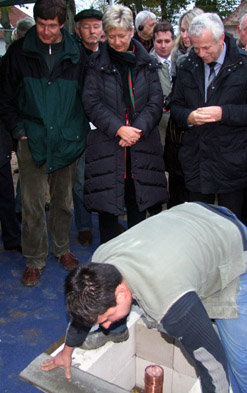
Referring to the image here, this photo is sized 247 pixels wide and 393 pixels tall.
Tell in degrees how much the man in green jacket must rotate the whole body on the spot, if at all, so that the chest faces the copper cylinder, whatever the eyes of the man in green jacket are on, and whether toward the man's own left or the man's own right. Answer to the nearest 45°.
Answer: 0° — they already face it

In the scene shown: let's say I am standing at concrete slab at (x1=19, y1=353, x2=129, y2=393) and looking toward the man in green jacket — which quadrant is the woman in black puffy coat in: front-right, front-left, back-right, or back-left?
front-right

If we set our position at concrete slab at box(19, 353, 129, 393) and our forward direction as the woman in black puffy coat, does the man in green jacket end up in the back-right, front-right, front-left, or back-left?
front-left

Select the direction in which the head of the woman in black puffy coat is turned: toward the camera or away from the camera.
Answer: toward the camera

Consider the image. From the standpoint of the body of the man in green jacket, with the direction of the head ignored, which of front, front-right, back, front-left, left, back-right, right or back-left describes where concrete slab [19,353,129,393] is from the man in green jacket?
front

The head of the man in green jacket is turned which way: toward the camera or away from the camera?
toward the camera

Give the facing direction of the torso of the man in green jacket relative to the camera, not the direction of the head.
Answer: toward the camera
